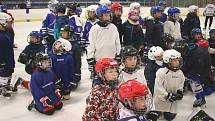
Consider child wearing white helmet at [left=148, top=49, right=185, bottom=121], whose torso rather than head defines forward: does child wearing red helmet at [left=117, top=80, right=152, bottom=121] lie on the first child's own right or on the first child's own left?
on the first child's own right

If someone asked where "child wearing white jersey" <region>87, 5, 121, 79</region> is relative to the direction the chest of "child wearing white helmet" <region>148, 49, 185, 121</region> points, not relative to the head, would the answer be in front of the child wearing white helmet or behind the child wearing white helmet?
behind

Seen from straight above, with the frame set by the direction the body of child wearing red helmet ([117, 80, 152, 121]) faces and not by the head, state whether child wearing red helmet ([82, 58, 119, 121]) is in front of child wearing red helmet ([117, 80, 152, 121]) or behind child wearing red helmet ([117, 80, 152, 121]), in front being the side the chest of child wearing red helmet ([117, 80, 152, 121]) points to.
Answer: behind

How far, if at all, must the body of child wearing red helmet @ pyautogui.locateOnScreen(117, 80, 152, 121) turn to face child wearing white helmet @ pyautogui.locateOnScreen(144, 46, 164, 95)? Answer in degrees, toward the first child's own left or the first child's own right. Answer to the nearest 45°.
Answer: approximately 135° to the first child's own left

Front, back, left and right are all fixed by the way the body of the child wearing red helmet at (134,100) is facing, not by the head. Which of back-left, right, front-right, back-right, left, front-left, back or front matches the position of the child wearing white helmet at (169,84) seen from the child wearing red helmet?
back-left

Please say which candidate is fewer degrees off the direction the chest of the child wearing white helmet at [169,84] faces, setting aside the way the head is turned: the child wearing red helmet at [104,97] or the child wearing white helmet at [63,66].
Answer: the child wearing red helmet

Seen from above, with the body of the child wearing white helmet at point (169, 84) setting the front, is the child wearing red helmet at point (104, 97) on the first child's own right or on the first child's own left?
on the first child's own right

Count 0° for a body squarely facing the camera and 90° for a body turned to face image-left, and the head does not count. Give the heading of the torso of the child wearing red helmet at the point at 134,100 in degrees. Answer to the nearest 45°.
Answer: approximately 315°

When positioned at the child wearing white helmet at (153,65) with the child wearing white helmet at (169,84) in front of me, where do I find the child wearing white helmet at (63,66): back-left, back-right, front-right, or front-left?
back-right

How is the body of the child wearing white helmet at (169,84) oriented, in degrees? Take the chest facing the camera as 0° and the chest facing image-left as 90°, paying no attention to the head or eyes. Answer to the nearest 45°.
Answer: approximately 315°

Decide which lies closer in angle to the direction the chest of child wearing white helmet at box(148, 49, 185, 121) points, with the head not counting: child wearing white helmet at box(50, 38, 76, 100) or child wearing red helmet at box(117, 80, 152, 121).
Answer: the child wearing red helmet
